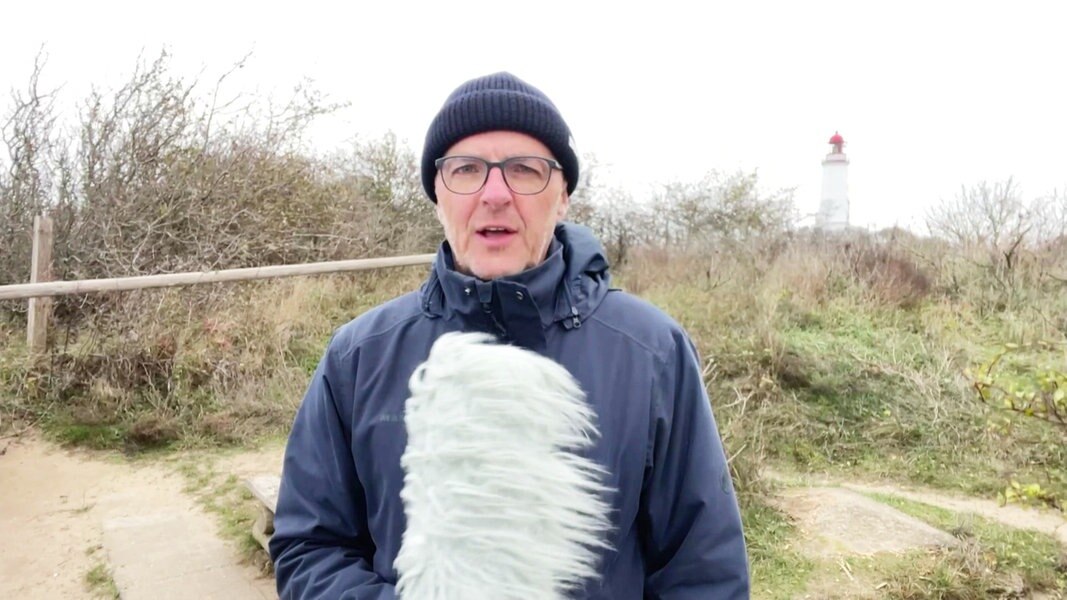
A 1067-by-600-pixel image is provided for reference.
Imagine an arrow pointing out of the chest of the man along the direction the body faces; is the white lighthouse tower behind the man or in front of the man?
behind

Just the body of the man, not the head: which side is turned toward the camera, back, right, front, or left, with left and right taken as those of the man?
front

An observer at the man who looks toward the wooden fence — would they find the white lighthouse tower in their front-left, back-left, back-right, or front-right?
front-right

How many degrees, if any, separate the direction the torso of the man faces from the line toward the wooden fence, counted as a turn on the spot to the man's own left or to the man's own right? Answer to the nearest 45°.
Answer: approximately 135° to the man's own right
